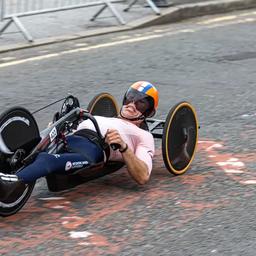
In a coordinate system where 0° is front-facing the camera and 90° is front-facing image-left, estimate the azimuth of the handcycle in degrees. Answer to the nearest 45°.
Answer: approximately 45°
